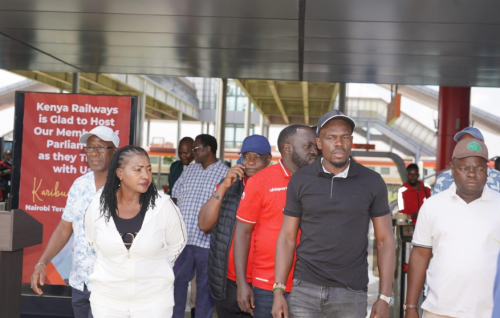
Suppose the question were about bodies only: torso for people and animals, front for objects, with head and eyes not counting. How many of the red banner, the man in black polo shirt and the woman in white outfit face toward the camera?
3

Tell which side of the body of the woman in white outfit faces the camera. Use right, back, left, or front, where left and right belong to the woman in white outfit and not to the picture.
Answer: front

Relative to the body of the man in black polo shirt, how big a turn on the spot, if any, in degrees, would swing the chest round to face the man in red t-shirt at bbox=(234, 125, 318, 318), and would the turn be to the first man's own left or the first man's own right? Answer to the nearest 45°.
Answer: approximately 135° to the first man's own right

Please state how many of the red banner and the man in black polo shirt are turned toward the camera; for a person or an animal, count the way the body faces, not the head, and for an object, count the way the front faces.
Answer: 2

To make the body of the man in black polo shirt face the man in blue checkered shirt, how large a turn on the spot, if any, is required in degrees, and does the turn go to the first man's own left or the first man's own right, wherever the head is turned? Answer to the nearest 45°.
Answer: approximately 135° to the first man's own right

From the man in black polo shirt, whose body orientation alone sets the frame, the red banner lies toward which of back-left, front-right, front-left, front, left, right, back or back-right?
back-right

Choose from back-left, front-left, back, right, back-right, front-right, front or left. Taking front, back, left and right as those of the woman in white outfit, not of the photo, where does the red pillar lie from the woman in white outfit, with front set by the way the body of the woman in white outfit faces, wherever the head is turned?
back-left

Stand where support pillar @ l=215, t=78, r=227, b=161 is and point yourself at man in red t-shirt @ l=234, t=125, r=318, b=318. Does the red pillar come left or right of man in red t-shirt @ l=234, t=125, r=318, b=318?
left

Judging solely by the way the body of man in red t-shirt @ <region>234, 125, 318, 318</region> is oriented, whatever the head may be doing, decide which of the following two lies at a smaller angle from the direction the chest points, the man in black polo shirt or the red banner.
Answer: the man in black polo shirt

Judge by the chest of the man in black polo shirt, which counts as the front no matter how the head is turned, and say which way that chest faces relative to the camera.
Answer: toward the camera

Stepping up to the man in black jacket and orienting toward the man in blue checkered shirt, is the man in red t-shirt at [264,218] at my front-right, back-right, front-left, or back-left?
back-right
